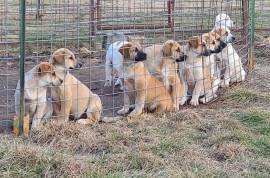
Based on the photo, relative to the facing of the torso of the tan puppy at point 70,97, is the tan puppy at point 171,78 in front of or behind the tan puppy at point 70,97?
behind

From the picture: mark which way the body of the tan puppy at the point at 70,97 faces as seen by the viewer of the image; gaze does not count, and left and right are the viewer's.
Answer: facing the viewer and to the left of the viewer

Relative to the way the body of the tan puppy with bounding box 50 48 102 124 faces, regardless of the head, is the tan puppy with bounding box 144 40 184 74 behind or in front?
behind

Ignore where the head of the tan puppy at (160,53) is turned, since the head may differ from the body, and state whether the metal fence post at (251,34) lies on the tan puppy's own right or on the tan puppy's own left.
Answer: on the tan puppy's own left
